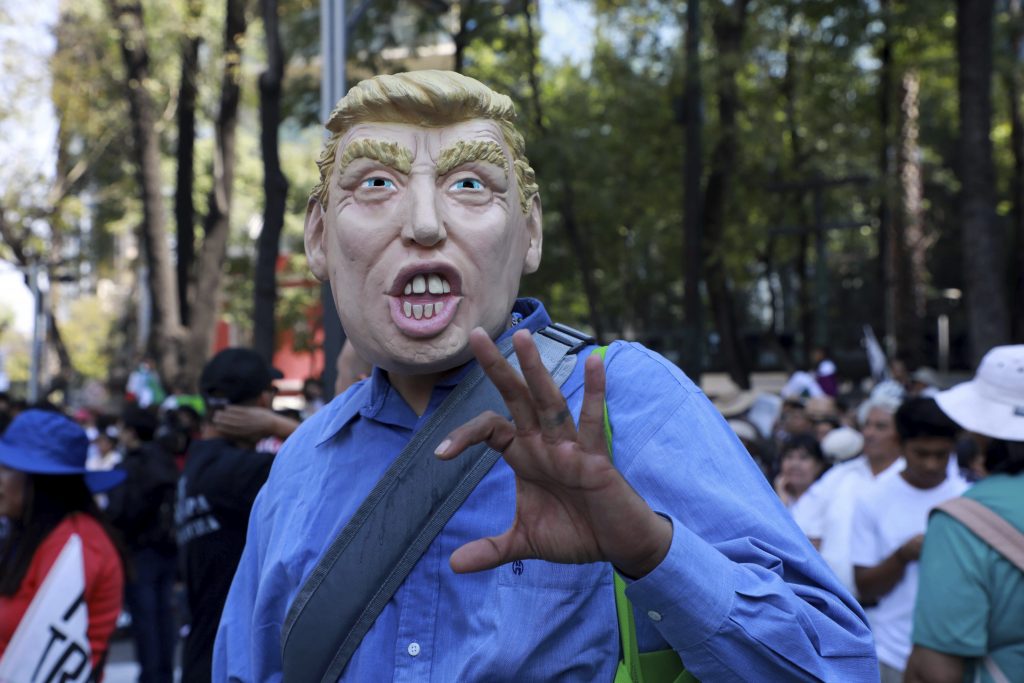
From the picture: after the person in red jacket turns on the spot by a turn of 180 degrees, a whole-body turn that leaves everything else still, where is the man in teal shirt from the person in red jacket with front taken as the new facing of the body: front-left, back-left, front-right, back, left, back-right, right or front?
front-right
